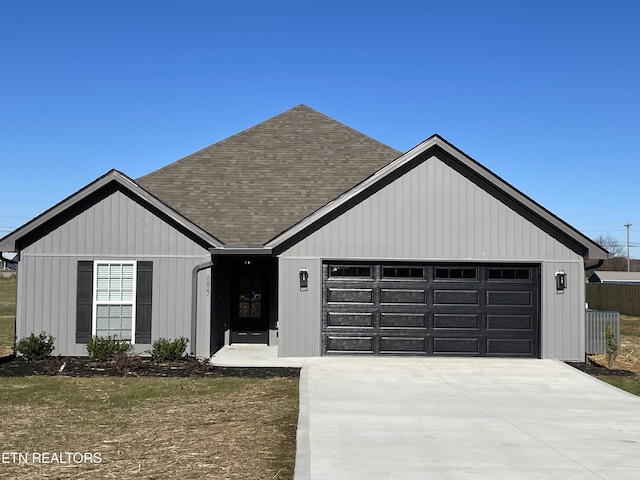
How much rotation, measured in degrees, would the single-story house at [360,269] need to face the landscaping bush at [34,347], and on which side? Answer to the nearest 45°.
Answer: approximately 90° to its right

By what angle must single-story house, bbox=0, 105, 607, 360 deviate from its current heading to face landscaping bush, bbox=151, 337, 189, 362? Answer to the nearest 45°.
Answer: approximately 90° to its right

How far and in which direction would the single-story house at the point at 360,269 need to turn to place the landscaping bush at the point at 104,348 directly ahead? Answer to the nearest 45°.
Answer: approximately 90° to its right

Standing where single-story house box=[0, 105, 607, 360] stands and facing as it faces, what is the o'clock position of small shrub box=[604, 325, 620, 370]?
The small shrub is roughly at 9 o'clock from the single-story house.

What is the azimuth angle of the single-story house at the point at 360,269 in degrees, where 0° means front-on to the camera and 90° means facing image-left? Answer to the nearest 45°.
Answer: approximately 0°

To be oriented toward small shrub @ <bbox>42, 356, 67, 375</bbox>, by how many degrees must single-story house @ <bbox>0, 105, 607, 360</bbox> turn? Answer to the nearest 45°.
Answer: approximately 90° to its right
